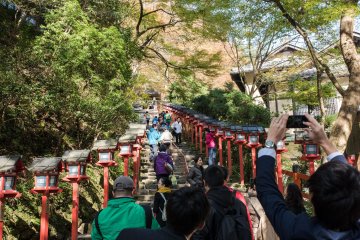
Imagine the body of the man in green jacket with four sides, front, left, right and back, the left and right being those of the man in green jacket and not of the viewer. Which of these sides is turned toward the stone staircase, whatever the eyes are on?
front

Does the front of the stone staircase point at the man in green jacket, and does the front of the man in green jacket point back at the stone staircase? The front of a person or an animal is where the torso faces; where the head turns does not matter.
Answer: yes

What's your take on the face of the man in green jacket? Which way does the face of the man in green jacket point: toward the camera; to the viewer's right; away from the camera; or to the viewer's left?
away from the camera

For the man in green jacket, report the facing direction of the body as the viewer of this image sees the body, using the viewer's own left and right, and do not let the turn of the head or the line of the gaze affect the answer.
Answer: facing away from the viewer

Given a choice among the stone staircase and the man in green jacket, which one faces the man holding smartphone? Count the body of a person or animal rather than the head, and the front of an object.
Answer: the stone staircase

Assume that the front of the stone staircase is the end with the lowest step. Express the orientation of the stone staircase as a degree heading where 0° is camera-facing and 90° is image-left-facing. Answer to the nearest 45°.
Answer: approximately 0°

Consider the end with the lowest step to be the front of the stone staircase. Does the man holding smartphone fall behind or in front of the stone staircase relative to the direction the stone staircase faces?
in front

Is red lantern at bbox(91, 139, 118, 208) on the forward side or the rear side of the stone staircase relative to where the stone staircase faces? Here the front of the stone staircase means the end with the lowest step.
on the forward side

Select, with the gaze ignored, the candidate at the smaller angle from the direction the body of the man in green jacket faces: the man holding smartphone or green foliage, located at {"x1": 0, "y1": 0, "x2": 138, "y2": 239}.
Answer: the green foliage

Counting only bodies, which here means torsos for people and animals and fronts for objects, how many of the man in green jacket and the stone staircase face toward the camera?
1

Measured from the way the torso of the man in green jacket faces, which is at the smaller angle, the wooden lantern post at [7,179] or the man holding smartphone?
the wooden lantern post

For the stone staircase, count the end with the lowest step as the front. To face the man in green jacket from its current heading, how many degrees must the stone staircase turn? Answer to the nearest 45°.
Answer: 0° — it already faces them

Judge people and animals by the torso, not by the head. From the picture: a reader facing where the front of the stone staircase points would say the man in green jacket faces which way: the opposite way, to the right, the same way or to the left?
the opposite way
